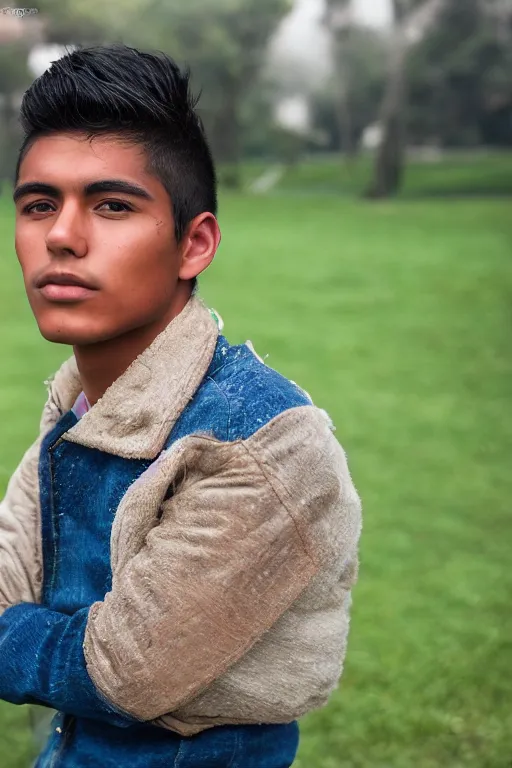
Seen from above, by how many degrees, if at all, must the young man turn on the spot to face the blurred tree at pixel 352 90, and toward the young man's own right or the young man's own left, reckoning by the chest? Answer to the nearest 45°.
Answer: approximately 135° to the young man's own right

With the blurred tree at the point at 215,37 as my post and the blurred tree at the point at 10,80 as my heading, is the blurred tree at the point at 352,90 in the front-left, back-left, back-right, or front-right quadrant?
back-left

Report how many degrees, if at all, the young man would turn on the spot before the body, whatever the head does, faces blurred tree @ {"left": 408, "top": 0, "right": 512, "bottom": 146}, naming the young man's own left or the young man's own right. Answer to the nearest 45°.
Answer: approximately 135° to the young man's own right

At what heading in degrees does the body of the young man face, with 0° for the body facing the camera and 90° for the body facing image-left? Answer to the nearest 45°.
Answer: approximately 45°

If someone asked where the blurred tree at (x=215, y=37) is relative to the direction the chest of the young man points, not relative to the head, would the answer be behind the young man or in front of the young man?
behind

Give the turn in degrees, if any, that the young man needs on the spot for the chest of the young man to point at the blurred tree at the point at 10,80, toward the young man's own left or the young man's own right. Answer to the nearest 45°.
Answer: approximately 135° to the young man's own right

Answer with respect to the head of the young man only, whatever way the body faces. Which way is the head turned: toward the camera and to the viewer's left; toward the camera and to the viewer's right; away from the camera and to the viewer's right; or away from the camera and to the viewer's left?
toward the camera and to the viewer's left
